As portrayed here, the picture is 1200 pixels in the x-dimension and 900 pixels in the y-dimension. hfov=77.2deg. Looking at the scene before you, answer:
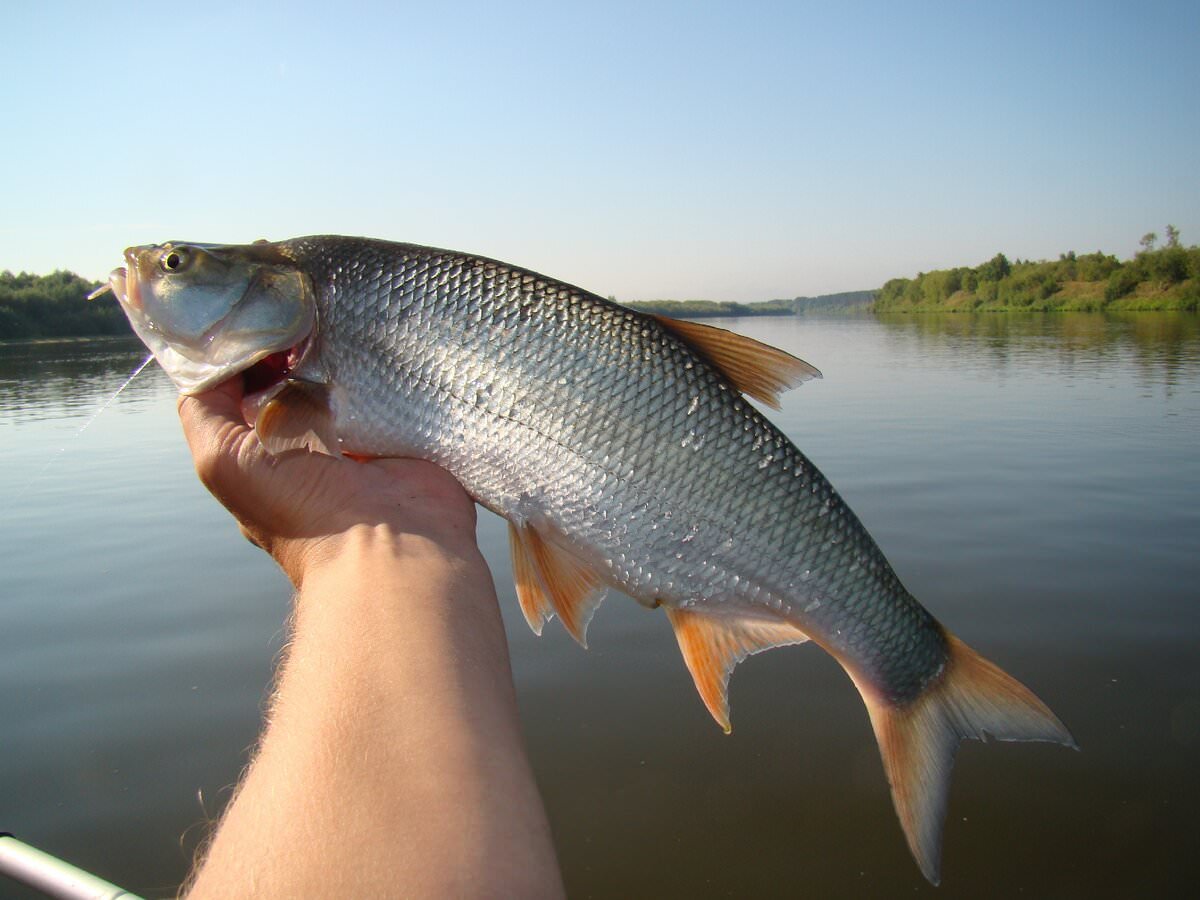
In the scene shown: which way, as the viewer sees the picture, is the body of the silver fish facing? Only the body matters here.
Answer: to the viewer's left
